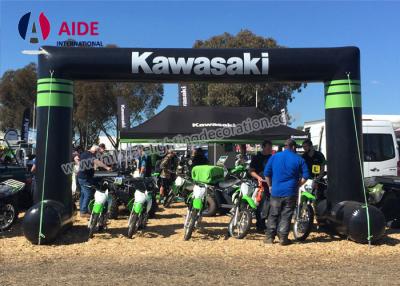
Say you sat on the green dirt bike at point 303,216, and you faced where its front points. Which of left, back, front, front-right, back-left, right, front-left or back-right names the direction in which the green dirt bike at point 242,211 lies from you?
front-right

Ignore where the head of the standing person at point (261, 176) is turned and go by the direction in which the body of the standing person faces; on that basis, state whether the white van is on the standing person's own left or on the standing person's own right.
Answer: on the standing person's own left

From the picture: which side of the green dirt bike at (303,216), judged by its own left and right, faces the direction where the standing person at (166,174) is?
right

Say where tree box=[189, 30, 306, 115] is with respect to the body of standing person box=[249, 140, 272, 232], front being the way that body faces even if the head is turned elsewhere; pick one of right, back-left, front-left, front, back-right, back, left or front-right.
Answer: back-left

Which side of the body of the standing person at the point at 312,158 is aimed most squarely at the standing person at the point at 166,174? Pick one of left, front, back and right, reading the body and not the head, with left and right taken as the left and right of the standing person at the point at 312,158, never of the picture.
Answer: right

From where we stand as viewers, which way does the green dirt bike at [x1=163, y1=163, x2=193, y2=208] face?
facing the viewer and to the left of the viewer

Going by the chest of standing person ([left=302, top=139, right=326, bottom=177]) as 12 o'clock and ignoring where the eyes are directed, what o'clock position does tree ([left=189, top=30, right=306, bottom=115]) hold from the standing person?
The tree is roughly at 4 o'clock from the standing person.

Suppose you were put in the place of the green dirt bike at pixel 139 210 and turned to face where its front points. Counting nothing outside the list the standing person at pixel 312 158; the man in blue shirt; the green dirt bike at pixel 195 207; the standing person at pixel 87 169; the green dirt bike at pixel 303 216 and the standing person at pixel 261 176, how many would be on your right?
1

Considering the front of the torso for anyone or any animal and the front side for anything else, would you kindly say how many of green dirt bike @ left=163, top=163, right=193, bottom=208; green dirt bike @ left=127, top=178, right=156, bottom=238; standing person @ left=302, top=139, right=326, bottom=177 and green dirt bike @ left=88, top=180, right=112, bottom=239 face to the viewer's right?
0

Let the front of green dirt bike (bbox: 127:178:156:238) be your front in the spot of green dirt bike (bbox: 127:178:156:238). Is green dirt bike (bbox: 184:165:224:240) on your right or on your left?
on your left

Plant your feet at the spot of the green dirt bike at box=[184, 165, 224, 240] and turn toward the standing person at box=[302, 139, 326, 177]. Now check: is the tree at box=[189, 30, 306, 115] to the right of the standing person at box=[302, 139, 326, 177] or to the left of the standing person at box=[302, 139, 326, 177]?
left

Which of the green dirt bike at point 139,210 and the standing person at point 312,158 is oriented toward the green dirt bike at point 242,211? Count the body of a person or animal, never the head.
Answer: the standing person

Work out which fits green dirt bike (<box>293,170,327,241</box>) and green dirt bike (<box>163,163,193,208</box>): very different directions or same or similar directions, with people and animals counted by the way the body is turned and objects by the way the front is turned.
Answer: same or similar directions
